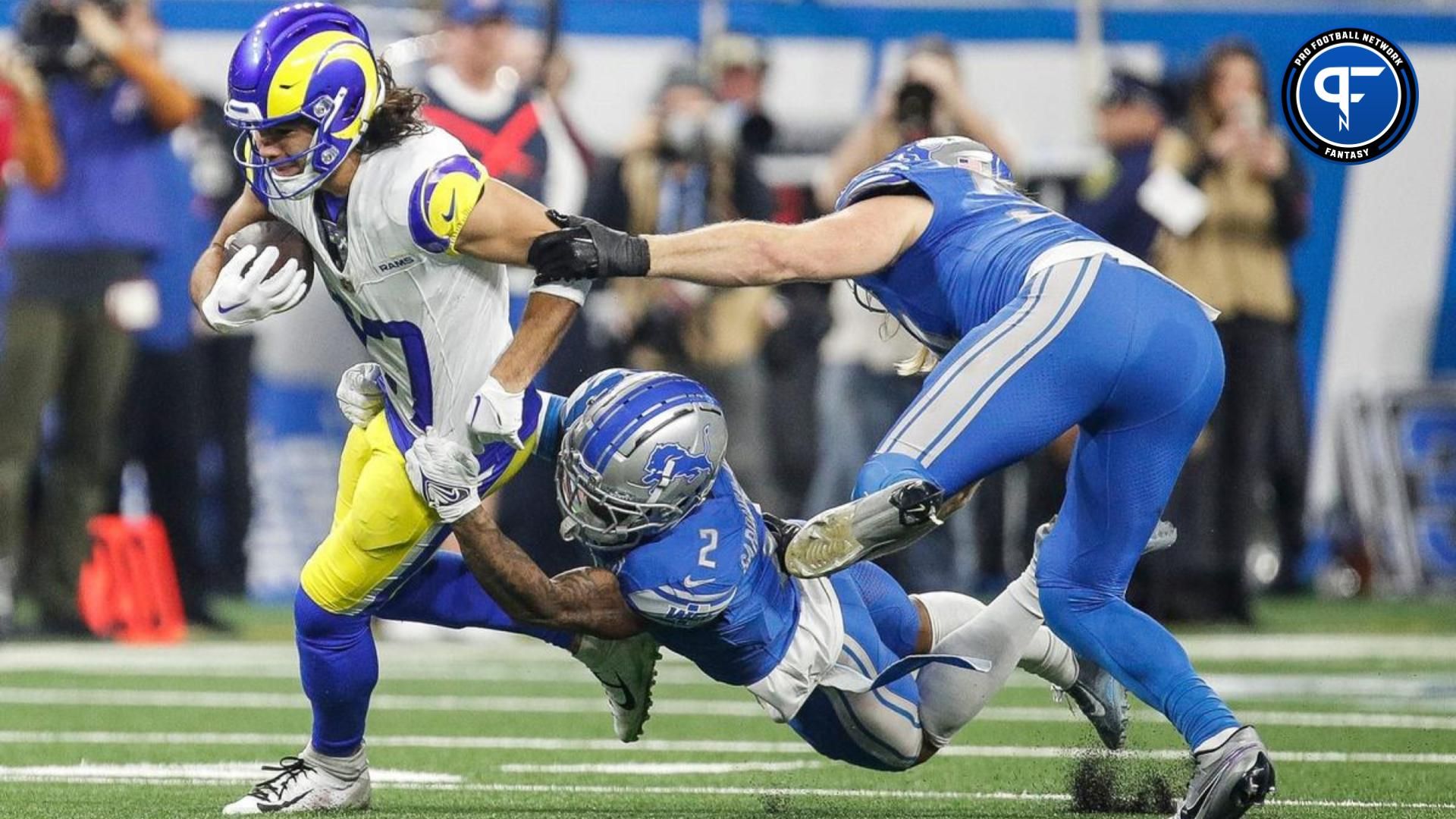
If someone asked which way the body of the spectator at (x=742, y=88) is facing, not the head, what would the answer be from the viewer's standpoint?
toward the camera

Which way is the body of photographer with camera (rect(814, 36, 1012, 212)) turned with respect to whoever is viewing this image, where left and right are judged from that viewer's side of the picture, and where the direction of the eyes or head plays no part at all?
facing the viewer

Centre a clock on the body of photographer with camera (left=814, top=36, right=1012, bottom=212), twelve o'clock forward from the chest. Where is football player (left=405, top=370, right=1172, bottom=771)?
The football player is roughly at 12 o'clock from the photographer with camera.

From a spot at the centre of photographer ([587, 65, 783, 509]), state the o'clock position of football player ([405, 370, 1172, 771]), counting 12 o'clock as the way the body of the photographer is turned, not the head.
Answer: The football player is roughly at 12 o'clock from the photographer.

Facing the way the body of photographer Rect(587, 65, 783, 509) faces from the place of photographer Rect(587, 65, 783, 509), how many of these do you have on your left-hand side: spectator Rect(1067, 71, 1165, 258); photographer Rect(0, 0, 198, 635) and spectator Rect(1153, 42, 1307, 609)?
2

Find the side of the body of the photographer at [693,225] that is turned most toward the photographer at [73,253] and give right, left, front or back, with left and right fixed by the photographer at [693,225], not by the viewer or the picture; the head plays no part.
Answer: right

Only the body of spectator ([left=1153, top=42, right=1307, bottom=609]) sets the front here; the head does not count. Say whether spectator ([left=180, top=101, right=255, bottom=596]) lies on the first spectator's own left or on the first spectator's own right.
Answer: on the first spectator's own right

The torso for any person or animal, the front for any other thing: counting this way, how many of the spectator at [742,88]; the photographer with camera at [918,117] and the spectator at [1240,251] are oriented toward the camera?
3

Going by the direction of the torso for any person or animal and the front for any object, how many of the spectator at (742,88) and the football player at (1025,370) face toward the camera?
1
